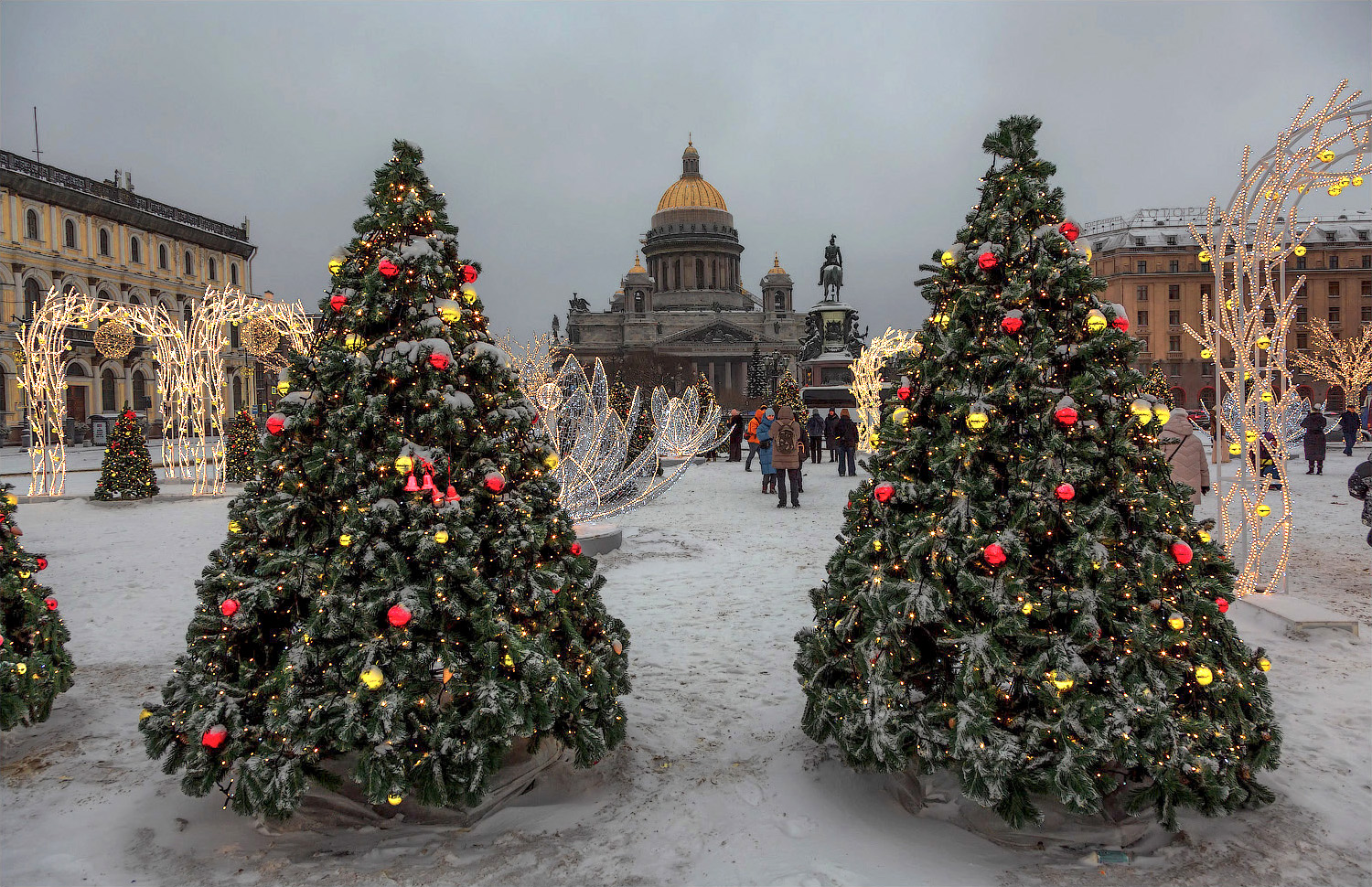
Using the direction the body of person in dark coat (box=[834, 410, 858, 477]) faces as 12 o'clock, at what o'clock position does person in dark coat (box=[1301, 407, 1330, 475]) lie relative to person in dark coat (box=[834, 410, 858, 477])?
person in dark coat (box=[1301, 407, 1330, 475]) is roughly at 3 o'clock from person in dark coat (box=[834, 410, 858, 477]).

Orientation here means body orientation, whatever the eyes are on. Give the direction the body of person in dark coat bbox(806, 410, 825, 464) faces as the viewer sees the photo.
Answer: away from the camera

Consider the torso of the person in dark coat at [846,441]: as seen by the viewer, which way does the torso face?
away from the camera

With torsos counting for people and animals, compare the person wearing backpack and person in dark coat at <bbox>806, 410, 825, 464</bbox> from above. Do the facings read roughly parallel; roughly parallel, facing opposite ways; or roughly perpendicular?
roughly parallel

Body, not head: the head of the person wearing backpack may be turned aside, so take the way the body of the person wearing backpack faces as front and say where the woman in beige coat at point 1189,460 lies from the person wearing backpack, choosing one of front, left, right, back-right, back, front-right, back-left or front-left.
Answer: back-right

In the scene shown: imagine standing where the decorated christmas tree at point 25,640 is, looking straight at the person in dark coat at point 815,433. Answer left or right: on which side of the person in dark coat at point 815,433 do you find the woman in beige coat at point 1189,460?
right

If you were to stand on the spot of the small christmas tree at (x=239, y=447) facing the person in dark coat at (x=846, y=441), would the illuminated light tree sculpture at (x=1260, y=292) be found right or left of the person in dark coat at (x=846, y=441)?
right

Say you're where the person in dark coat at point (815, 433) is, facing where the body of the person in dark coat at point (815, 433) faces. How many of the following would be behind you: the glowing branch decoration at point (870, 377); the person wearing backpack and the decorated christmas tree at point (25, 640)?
2

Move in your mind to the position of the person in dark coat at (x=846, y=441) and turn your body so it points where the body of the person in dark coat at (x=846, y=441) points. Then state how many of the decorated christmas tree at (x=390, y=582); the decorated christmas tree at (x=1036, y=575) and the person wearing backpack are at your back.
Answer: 3

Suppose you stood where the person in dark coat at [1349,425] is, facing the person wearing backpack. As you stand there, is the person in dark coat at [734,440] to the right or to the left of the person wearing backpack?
right

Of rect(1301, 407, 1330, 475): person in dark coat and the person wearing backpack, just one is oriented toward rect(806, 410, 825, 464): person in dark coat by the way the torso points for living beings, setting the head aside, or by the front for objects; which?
the person wearing backpack

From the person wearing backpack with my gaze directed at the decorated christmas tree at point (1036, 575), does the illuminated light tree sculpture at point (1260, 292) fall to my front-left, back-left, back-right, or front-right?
front-left

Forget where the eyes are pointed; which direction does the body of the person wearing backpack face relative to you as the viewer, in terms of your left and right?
facing away from the viewer

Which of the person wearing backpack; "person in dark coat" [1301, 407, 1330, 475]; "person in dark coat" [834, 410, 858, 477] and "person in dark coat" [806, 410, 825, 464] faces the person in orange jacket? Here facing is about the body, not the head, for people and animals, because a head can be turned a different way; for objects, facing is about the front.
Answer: the person wearing backpack
